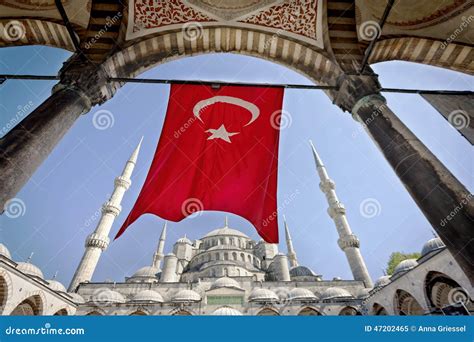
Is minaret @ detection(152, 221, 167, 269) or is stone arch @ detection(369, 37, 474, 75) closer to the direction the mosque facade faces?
the stone arch

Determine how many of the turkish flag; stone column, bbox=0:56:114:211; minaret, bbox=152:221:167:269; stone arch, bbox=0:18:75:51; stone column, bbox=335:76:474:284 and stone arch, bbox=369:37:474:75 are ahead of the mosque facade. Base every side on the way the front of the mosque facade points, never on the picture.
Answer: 5

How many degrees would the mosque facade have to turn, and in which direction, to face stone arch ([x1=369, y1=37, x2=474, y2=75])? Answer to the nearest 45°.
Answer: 0° — it already faces it

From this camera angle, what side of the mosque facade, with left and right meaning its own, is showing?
front

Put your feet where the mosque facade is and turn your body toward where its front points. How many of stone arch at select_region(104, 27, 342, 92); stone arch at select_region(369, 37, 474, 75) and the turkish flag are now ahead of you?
3

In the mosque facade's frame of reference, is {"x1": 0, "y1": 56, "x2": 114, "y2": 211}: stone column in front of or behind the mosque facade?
in front

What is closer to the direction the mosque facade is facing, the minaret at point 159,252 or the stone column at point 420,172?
the stone column

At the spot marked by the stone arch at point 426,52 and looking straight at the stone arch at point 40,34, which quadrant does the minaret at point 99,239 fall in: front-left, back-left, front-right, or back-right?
front-right

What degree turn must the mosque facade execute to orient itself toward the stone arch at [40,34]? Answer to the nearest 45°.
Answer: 0° — it already faces it

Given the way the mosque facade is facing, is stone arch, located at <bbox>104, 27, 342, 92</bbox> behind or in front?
in front

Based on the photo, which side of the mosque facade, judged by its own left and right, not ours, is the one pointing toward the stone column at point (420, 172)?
front

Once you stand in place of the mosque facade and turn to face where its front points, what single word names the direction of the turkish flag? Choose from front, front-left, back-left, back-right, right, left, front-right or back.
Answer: front
